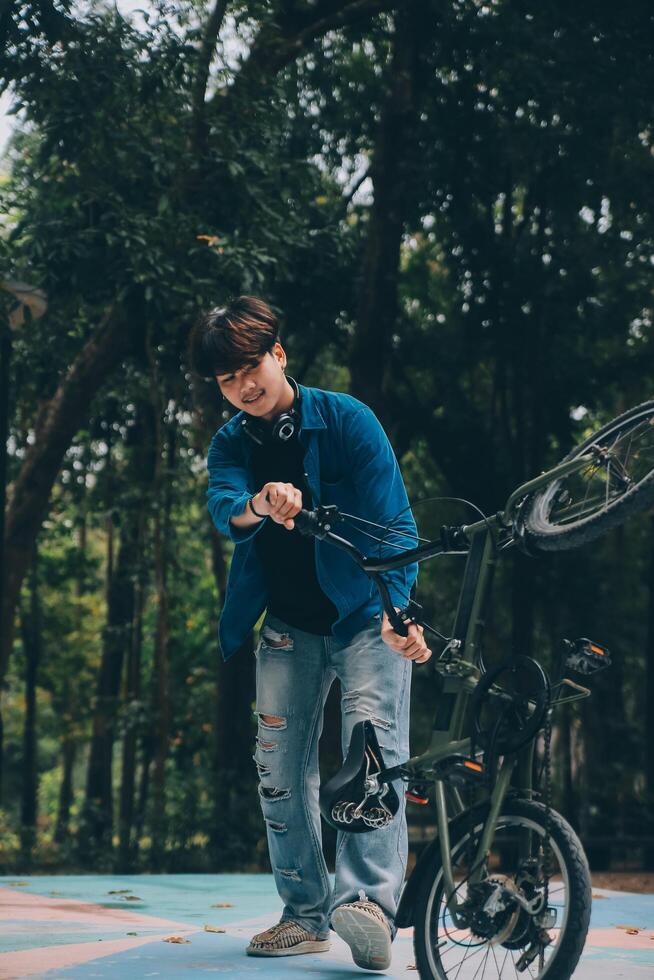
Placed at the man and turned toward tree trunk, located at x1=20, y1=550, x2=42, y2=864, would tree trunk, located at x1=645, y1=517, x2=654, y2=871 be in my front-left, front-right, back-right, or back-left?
front-right

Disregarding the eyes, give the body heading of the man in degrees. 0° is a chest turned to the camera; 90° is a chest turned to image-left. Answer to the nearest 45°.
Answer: approximately 45°

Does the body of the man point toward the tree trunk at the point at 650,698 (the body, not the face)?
no

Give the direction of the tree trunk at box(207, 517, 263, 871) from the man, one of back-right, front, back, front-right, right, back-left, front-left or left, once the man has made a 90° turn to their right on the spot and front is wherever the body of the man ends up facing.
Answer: front-right

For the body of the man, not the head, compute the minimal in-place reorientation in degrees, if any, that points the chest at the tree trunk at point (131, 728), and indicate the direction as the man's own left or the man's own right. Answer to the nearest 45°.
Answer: approximately 135° to the man's own right

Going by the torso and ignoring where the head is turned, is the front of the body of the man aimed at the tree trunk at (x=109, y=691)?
no

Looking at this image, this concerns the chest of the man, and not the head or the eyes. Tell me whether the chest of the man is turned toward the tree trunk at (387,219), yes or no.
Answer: no

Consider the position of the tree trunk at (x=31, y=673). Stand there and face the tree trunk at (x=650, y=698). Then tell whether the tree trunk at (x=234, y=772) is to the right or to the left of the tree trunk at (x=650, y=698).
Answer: right

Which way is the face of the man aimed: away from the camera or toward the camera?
toward the camera

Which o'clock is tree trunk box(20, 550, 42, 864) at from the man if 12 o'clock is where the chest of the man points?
The tree trunk is roughly at 4 o'clock from the man.

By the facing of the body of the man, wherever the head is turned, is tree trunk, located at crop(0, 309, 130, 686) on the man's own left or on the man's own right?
on the man's own right
